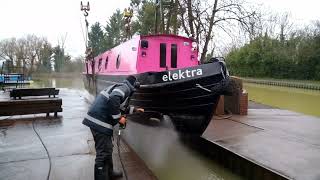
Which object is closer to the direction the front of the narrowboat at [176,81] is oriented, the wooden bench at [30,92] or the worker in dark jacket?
the worker in dark jacket

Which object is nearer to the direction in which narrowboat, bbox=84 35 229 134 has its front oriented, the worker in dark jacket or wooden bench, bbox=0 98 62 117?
the worker in dark jacket

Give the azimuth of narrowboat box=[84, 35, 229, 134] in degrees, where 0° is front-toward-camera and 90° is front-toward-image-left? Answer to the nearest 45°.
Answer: approximately 315°

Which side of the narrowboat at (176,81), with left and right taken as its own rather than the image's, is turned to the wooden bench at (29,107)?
right

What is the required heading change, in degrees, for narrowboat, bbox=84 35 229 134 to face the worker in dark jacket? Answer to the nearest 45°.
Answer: approximately 90° to its right

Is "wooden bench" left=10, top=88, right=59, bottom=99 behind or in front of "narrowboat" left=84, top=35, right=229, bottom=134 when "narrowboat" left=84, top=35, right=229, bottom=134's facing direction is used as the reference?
behind
